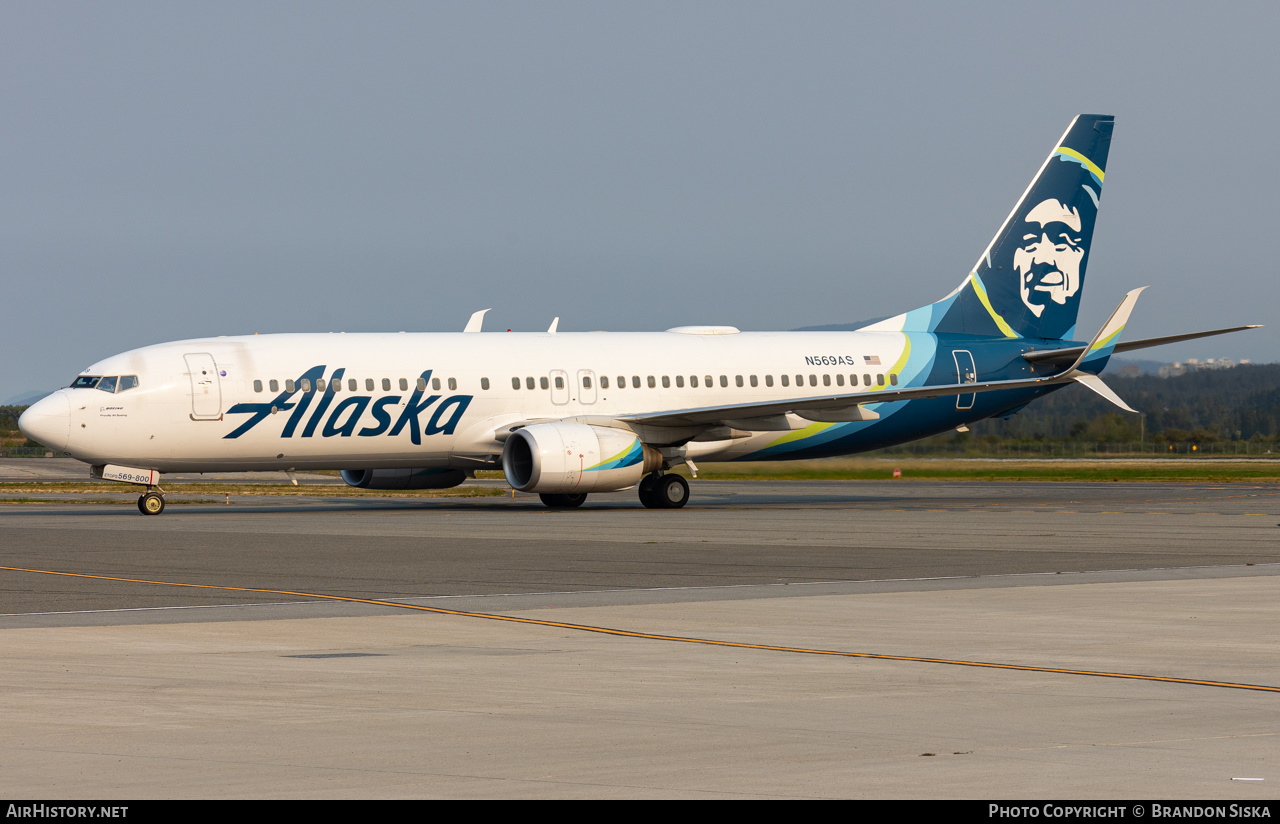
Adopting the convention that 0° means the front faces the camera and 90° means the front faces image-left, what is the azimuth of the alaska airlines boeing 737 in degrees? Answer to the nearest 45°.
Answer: approximately 45°
